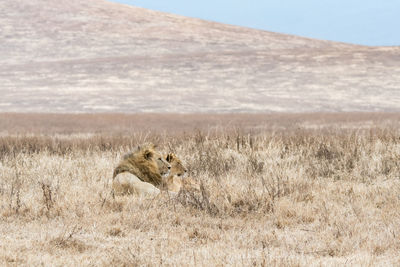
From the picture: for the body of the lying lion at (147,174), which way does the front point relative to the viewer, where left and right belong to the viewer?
facing to the right of the viewer
